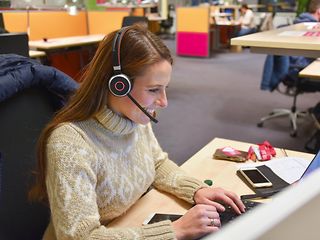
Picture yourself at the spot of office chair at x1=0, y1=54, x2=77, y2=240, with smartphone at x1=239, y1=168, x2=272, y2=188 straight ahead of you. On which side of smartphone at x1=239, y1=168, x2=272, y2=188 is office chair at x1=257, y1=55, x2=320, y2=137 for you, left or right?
left

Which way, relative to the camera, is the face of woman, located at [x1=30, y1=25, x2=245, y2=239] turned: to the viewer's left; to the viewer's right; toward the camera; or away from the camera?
to the viewer's right

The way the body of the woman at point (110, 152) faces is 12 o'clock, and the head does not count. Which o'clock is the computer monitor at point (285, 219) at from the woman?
The computer monitor is roughly at 1 o'clock from the woman.

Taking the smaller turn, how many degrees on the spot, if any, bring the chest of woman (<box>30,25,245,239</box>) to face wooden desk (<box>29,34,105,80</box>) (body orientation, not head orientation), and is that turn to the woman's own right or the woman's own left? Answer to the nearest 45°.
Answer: approximately 135° to the woman's own left

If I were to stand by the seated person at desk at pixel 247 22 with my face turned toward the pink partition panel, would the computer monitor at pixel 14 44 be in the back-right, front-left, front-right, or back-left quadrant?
front-left

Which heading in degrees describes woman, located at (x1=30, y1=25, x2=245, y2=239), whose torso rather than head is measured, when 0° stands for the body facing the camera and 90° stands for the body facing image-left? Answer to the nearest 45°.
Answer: approximately 315°
